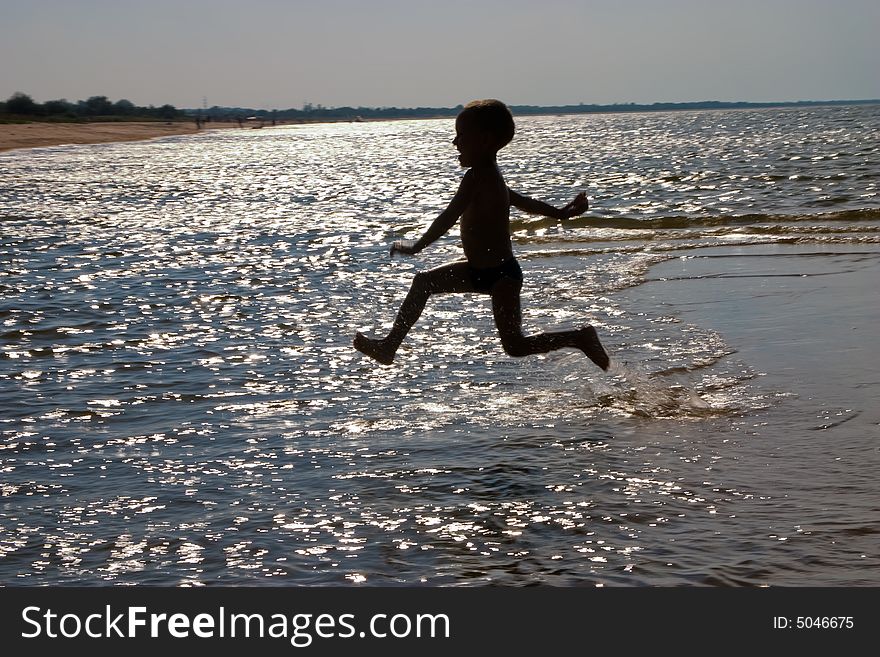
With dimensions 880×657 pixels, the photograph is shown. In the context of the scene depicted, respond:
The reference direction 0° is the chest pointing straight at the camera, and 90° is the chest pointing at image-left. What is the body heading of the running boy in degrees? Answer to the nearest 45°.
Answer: approximately 90°

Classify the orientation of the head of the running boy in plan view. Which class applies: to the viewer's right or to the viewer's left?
to the viewer's left
